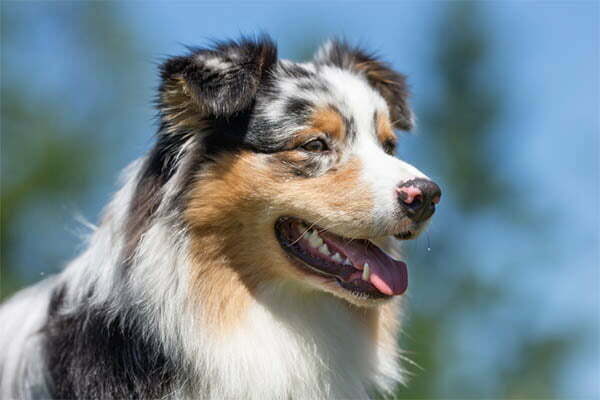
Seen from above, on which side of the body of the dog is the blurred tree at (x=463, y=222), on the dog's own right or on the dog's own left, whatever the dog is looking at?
on the dog's own left

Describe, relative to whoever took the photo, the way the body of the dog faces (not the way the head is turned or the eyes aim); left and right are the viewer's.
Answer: facing the viewer and to the right of the viewer
